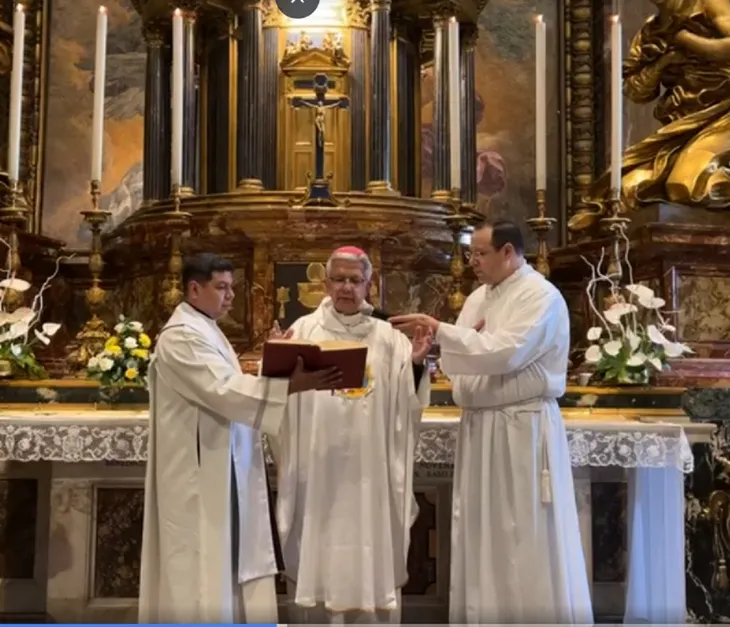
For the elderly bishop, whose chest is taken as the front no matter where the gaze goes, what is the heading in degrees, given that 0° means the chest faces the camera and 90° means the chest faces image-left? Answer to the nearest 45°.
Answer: approximately 0°

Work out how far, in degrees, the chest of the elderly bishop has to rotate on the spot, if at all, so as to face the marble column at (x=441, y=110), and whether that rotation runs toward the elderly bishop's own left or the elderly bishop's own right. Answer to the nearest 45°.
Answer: approximately 180°

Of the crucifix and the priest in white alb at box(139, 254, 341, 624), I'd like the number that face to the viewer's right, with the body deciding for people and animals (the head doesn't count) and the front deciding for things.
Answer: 1

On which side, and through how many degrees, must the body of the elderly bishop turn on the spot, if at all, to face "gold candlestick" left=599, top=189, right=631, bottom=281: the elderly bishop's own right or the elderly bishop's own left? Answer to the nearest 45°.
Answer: approximately 135° to the elderly bishop's own left

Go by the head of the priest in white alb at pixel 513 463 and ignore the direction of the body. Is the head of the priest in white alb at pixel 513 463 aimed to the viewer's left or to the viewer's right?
to the viewer's left

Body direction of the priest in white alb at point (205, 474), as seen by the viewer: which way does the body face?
to the viewer's right

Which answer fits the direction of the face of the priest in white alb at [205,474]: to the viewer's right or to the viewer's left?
to the viewer's right

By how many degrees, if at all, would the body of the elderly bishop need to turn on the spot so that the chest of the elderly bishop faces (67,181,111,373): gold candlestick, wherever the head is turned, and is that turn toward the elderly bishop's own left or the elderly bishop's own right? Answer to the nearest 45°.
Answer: approximately 135° to the elderly bishop's own right

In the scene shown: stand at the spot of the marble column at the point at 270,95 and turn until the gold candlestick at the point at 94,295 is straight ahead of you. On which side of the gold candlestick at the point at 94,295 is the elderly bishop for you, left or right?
left

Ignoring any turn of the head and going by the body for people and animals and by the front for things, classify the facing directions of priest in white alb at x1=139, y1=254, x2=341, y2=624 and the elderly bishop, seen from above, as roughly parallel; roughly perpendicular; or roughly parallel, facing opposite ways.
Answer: roughly perpendicular
